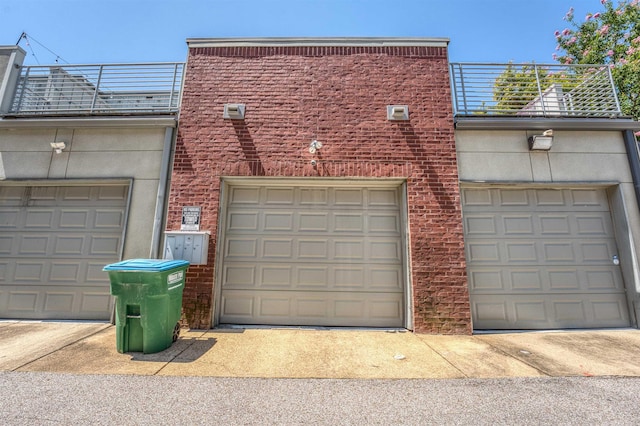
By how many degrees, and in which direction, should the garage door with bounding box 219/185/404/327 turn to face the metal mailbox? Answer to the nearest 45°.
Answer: approximately 90° to its right

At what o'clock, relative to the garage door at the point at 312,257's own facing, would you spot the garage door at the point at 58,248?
the garage door at the point at 58,248 is roughly at 3 o'clock from the garage door at the point at 312,257.

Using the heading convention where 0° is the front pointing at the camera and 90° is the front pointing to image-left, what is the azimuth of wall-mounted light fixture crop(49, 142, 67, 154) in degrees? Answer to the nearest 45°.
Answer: approximately 0°

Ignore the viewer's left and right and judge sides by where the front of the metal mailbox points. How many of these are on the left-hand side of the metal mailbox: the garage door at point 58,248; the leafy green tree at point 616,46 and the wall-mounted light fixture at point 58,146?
1

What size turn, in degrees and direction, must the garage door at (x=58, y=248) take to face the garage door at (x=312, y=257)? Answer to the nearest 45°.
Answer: approximately 45° to its left

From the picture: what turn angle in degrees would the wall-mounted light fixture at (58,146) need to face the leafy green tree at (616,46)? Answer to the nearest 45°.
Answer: approximately 45° to its left

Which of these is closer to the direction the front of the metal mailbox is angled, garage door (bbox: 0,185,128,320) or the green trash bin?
the green trash bin

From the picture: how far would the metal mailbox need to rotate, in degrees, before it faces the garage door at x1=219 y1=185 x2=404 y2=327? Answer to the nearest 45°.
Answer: approximately 90° to its left

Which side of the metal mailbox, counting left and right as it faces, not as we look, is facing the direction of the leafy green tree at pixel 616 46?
left
